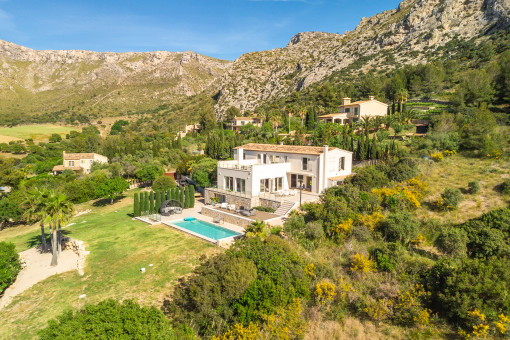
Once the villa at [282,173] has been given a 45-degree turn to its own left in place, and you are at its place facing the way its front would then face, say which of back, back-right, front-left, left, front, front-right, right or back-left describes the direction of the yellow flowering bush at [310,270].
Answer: front

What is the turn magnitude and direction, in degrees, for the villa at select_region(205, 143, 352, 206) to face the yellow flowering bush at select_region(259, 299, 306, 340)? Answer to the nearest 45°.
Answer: approximately 45° to its left

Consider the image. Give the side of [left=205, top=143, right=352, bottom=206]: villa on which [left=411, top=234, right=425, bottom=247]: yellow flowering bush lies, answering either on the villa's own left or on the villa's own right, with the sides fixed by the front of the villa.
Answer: on the villa's own left

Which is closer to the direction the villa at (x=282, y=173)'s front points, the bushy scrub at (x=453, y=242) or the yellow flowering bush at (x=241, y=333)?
the yellow flowering bush

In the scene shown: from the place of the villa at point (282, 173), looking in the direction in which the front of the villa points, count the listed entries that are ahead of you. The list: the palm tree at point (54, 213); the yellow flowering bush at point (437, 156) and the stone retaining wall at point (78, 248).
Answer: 2

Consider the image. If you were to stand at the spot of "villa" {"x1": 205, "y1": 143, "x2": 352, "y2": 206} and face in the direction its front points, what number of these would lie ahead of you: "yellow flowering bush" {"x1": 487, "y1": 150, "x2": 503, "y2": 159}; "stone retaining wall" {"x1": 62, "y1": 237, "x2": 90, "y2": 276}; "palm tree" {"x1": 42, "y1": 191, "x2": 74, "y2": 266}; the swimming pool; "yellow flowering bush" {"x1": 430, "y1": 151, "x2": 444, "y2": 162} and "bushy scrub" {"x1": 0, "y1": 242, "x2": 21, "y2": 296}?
4

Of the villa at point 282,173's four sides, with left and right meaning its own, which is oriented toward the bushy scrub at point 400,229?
left

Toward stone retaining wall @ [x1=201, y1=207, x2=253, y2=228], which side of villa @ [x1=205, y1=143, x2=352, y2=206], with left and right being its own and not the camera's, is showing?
front

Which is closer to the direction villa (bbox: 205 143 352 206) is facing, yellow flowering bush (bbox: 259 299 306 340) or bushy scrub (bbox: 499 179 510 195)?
the yellow flowering bush

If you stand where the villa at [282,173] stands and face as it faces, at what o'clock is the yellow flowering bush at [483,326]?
The yellow flowering bush is roughly at 10 o'clock from the villa.

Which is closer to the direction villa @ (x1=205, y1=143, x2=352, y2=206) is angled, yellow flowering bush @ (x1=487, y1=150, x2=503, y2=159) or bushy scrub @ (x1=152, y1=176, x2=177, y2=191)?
the bushy scrub

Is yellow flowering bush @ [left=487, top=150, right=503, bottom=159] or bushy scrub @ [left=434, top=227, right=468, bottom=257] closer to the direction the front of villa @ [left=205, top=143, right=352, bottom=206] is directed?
the bushy scrub

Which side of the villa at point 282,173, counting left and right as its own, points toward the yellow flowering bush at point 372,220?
left

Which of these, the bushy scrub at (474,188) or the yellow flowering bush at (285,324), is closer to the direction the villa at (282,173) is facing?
the yellow flowering bush

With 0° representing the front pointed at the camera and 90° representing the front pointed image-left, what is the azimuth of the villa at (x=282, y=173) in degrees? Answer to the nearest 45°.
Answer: approximately 45°

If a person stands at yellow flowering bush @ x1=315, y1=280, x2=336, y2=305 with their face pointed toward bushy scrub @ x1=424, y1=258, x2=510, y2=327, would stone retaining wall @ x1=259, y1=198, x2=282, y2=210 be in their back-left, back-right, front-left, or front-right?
back-left

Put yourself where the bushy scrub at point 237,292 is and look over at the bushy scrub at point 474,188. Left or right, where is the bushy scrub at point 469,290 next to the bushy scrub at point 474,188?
right
